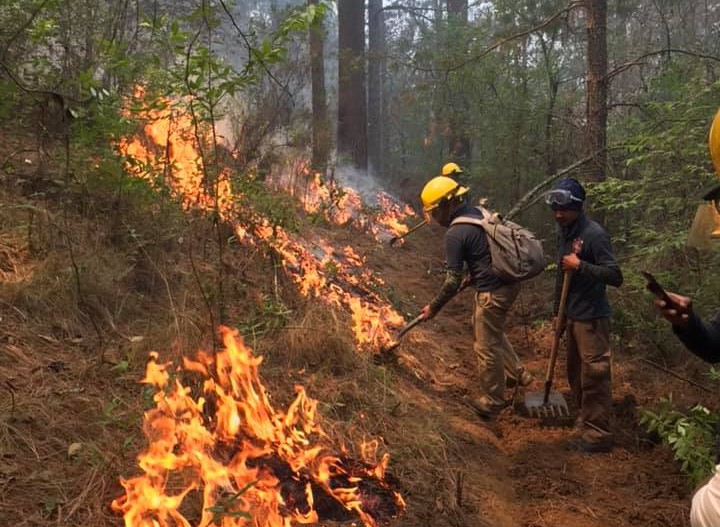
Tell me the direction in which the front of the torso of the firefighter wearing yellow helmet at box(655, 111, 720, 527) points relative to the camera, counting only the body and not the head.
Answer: to the viewer's left

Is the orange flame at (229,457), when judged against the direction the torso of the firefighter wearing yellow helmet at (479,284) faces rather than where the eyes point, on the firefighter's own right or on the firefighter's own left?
on the firefighter's own left

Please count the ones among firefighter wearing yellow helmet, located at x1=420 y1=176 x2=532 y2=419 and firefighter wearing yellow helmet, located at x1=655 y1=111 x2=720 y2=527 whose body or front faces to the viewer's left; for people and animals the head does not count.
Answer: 2

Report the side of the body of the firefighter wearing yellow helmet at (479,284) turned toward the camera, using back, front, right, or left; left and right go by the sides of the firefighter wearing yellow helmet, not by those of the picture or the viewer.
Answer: left

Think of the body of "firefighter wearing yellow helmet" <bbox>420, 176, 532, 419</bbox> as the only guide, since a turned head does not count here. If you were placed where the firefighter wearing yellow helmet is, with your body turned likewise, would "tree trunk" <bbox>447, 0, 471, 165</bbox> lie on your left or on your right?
on your right

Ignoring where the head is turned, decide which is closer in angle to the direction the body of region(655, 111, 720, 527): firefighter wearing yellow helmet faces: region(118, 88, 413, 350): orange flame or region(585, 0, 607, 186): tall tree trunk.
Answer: the orange flame
